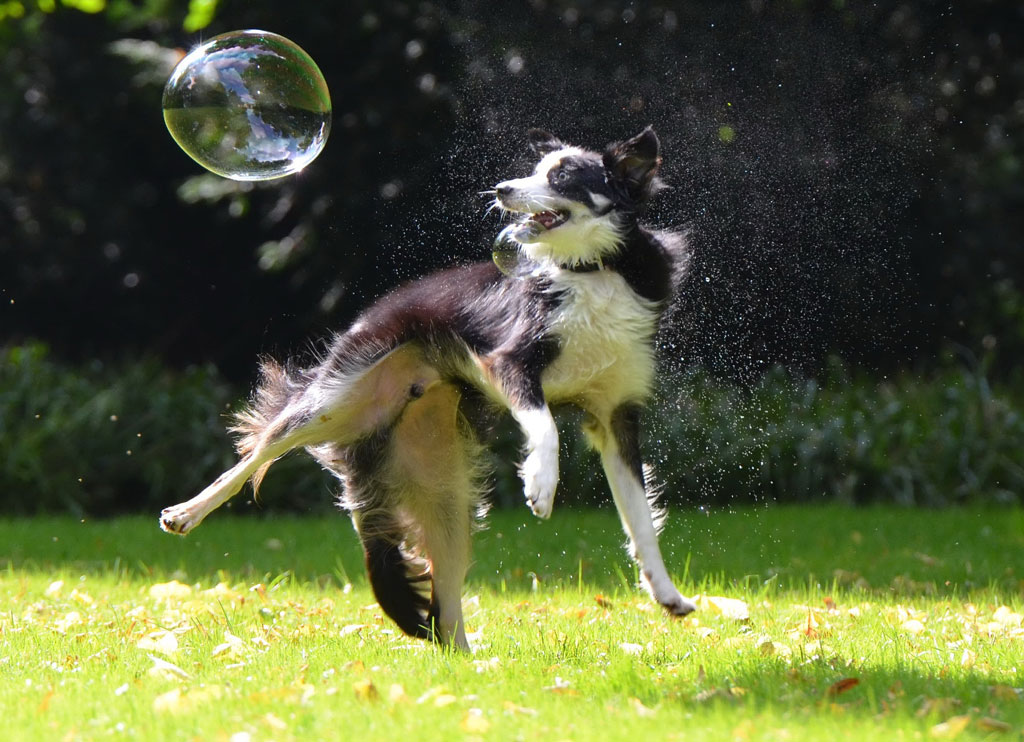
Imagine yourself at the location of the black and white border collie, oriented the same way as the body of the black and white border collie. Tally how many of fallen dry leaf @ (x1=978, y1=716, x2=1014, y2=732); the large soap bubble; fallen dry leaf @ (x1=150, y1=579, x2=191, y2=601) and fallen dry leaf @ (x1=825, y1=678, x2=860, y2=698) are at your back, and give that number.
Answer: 2

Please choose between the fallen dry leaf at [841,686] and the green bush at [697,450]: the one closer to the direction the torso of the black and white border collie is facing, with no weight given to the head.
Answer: the fallen dry leaf

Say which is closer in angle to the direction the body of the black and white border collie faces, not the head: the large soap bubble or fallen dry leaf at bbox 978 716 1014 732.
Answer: the fallen dry leaf

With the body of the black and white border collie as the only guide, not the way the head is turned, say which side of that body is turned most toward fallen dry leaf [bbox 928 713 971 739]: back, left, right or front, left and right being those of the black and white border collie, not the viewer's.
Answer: front

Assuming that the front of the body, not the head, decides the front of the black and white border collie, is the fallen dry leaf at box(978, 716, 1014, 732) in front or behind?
in front

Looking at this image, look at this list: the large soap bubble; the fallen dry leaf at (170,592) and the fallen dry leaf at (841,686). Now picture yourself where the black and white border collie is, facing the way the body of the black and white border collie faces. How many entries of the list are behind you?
2

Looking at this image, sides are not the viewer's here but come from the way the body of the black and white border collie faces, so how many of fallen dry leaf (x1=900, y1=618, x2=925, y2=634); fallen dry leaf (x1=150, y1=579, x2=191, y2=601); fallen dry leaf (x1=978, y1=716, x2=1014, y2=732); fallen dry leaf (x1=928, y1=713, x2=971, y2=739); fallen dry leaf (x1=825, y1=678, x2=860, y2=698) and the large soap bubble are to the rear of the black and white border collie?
2

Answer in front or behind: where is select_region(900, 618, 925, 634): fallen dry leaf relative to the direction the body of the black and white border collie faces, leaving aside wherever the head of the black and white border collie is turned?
in front

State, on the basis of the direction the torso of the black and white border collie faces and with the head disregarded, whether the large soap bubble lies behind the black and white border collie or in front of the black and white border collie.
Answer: behind

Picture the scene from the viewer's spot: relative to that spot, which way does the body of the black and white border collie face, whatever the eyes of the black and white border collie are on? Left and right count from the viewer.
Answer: facing the viewer and to the right of the viewer

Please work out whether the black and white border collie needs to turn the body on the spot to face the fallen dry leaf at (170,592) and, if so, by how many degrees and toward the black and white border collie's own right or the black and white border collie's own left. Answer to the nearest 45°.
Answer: approximately 180°

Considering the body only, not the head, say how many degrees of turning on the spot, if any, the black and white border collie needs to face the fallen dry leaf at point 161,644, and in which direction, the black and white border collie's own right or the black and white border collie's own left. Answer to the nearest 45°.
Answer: approximately 135° to the black and white border collie's own right

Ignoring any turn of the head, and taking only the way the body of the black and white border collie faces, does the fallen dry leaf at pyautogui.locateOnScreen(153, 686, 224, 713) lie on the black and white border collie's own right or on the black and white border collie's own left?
on the black and white border collie's own right

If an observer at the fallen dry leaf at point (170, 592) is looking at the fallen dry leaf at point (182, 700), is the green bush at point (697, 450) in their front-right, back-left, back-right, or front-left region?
back-left
